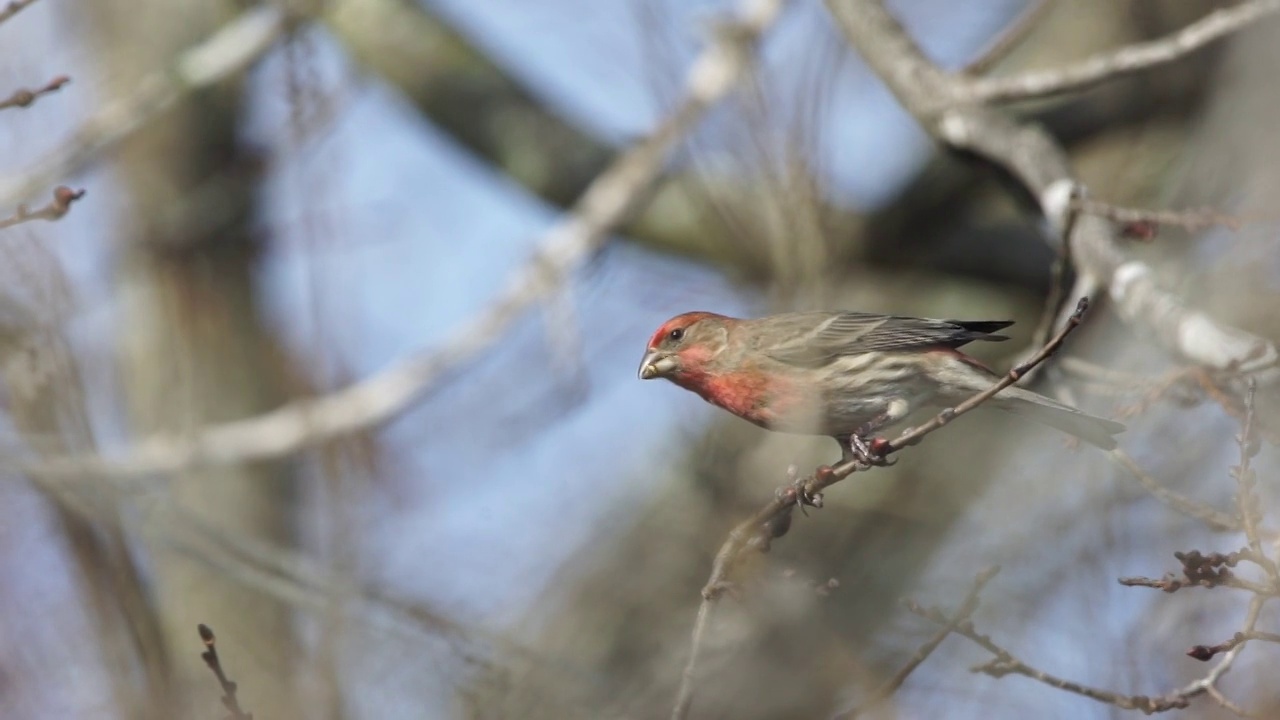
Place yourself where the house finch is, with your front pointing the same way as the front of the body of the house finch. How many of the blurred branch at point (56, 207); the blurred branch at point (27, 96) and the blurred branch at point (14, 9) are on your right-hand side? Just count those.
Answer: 0

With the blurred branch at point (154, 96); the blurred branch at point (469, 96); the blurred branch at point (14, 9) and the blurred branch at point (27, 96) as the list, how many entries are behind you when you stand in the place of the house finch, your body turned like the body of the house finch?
0

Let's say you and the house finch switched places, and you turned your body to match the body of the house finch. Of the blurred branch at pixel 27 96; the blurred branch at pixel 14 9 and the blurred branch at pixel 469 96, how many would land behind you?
0

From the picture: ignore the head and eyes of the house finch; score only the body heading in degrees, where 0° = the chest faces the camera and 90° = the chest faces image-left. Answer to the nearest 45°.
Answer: approximately 90°

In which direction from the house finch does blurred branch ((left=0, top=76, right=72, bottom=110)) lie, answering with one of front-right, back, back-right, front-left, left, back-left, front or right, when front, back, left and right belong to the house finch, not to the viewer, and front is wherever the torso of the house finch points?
front-left

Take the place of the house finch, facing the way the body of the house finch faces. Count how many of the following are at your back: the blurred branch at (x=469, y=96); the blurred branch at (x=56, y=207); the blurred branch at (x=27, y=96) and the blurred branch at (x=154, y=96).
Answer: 0

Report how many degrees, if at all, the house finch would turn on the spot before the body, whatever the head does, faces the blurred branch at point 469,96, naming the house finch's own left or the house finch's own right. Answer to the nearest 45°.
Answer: approximately 45° to the house finch's own right

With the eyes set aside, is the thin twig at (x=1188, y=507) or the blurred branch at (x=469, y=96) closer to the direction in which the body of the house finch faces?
the blurred branch

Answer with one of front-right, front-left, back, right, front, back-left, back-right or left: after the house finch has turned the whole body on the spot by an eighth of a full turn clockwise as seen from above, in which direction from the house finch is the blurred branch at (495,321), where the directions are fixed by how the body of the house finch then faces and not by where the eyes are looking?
front
